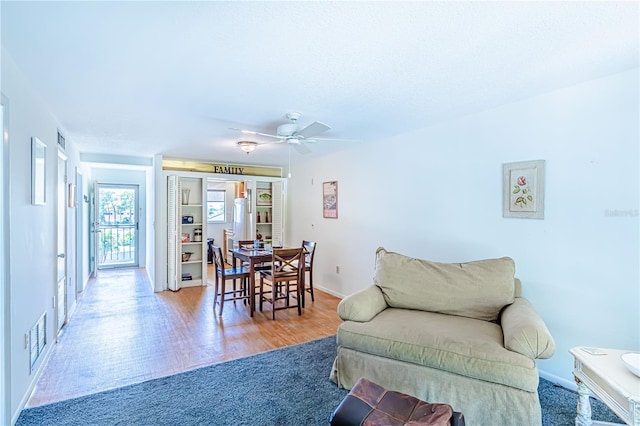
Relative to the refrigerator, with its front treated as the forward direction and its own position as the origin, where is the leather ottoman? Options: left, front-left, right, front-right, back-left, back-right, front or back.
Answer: front-right

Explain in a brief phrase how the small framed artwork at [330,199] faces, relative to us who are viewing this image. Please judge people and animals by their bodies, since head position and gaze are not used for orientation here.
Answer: facing the viewer and to the left of the viewer

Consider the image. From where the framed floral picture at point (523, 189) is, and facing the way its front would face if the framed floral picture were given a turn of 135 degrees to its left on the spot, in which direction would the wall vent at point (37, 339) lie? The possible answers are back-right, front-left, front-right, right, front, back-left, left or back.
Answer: back-right

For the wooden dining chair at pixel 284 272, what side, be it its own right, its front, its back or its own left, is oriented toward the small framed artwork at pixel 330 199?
right

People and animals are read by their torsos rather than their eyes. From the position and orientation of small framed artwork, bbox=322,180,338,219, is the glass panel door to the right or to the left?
on its right

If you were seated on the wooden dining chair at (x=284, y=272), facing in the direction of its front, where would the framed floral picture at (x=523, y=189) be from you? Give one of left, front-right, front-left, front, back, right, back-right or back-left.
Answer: back

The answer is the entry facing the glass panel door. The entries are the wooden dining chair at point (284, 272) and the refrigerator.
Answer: the wooden dining chair

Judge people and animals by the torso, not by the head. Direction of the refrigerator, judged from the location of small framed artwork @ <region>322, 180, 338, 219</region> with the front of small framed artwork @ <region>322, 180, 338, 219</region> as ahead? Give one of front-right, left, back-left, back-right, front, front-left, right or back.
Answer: right

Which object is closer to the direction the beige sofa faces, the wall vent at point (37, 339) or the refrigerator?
the wall vent

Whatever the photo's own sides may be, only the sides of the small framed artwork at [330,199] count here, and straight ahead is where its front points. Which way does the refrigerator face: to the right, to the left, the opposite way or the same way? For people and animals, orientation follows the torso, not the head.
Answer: to the left

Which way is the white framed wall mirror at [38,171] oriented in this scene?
to the viewer's right
